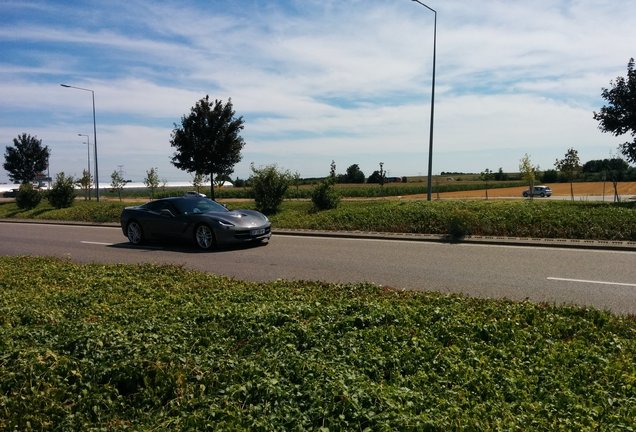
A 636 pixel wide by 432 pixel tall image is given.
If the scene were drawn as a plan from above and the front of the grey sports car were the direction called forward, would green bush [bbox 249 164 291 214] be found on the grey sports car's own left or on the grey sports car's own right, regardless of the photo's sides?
on the grey sports car's own left

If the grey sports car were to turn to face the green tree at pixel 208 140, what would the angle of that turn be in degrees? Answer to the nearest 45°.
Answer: approximately 135° to its left

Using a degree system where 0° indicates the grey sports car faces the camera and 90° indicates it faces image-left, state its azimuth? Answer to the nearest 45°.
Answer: approximately 315°

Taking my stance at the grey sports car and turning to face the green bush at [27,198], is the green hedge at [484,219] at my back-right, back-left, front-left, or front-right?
back-right

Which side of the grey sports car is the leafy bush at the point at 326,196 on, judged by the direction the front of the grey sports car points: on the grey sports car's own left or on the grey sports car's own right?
on the grey sports car's own left

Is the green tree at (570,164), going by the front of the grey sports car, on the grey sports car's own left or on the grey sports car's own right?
on the grey sports car's own left

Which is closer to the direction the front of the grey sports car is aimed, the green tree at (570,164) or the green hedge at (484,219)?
the green hedge

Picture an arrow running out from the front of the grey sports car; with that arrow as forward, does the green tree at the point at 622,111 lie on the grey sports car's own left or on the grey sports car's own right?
on the grey sports car's own left

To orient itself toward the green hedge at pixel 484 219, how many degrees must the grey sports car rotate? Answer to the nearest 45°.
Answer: approximately 45° to its left

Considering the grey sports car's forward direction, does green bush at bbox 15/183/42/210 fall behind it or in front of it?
behind
